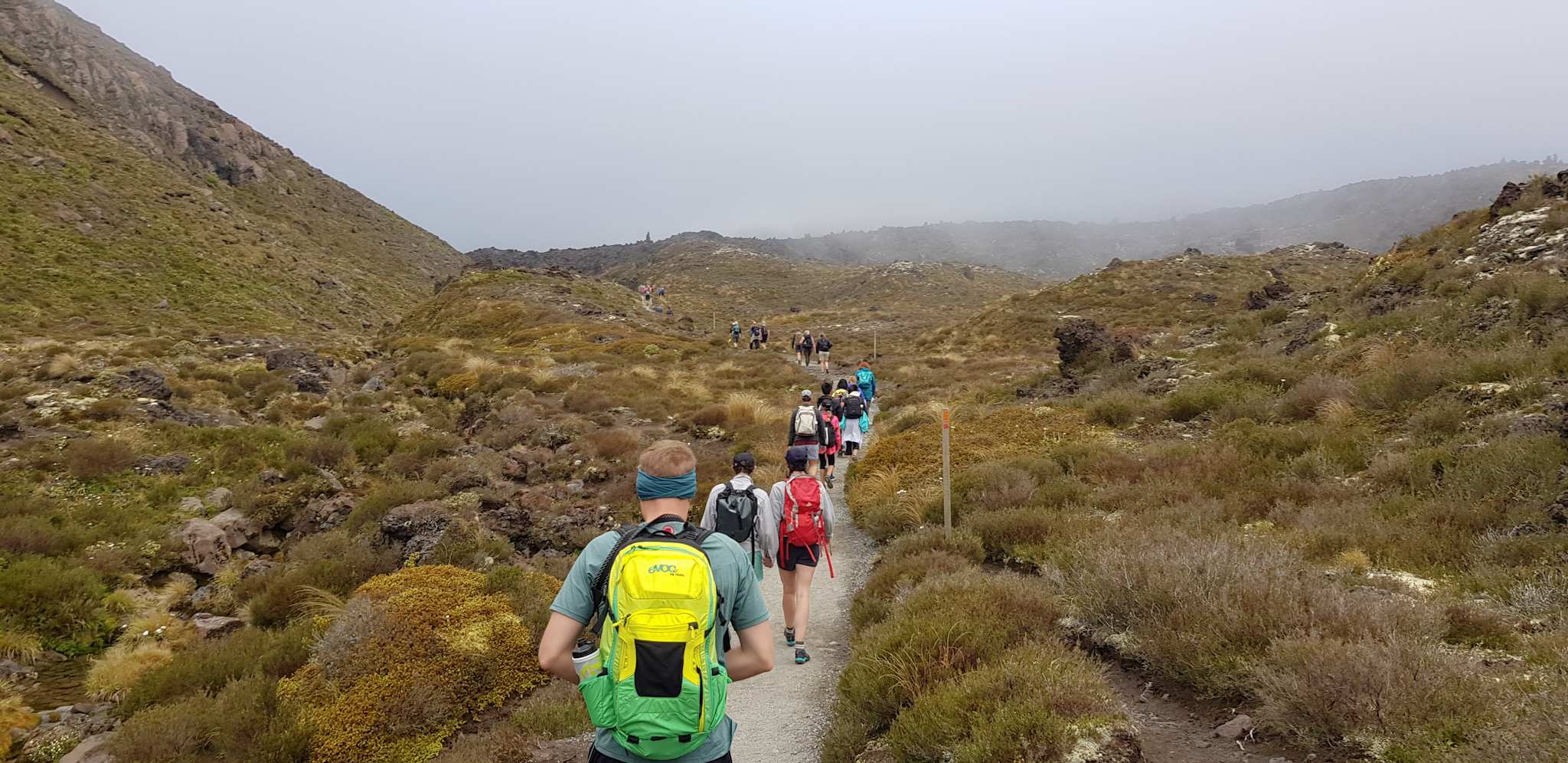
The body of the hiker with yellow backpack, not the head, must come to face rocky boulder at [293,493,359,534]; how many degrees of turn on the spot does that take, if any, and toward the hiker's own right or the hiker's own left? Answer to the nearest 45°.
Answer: approximately 45° to the hiker's own left

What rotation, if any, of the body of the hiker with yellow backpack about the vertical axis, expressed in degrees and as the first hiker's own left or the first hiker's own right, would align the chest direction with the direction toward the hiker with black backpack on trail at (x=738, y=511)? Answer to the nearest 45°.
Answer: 0° — they already face them

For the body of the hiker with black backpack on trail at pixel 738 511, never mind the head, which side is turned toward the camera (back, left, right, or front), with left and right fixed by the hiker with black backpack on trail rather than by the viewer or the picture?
back

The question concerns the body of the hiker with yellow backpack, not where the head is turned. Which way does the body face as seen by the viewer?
away from the camera

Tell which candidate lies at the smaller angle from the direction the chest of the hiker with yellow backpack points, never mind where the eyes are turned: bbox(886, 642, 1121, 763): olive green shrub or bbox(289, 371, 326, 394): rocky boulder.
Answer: the rocky boulder

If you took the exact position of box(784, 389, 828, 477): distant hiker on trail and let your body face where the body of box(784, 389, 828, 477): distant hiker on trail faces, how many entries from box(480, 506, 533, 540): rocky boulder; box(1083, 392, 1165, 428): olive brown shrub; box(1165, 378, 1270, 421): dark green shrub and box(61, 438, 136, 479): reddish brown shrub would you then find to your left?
2

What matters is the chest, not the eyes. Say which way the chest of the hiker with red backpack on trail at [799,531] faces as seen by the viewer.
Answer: away from the camera

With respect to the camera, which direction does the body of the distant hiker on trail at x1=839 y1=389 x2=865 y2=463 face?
away from the camera

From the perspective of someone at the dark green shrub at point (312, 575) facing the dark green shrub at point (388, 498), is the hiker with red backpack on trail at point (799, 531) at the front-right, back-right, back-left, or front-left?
back-right

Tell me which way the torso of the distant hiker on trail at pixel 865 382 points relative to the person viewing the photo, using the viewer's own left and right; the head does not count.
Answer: facing away from the viewer

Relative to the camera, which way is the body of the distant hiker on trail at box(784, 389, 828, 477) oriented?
away from the camera
